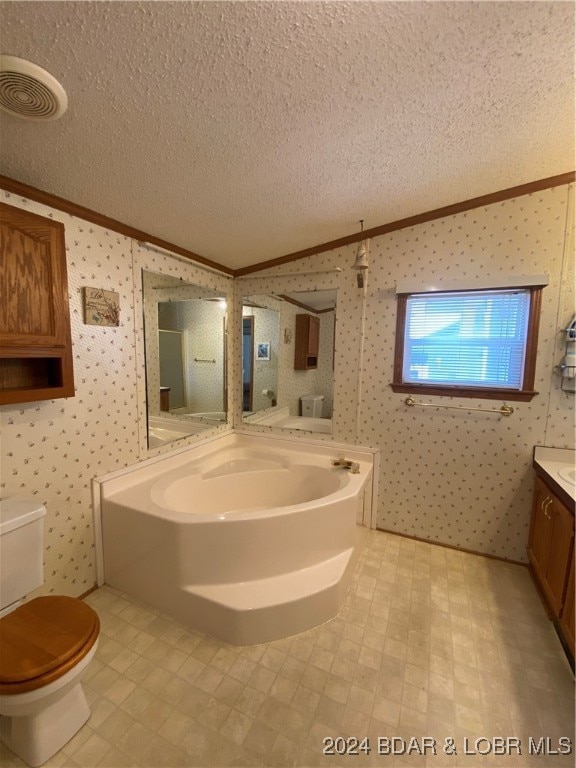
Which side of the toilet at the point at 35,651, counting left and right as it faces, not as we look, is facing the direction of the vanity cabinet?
front

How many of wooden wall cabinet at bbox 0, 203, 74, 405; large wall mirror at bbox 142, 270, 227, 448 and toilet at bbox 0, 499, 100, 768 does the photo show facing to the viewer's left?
0

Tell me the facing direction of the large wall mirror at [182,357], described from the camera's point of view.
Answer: facing the viewer and to the right of the viewer

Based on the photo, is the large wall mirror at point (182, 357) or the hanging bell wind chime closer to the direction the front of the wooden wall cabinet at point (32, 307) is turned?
the hanging bell wind chime

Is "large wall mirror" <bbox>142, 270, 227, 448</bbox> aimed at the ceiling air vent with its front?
no

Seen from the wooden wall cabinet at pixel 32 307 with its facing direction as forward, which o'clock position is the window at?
The window is roughly at 11 o'clock from the wooden wall cabinet.

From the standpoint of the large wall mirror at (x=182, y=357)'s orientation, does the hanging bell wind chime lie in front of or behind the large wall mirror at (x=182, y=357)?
in front

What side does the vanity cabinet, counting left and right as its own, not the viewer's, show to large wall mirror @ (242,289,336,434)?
front

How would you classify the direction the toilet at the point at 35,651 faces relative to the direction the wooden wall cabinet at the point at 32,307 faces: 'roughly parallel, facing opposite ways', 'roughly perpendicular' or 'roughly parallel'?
roughly parallel

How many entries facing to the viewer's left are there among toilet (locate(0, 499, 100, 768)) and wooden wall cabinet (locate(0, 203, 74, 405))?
0

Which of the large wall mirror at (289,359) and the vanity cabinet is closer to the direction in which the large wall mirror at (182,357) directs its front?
the vanity cabinet

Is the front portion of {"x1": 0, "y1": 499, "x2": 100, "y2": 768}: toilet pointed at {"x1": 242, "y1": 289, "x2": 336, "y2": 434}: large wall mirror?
no

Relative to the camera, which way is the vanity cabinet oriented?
to the viewer's left

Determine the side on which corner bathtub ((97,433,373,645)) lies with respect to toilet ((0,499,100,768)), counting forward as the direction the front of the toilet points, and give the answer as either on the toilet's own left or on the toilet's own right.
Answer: on the toilet's own left

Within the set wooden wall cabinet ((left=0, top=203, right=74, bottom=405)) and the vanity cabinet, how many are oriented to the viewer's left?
1

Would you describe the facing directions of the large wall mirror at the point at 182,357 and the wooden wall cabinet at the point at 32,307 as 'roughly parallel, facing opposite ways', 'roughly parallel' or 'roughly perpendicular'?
roughly parallel

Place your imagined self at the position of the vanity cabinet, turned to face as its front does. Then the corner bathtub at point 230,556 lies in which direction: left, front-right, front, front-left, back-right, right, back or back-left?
front-left

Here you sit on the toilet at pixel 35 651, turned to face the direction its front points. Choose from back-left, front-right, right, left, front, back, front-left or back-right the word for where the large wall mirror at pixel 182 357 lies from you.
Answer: left
